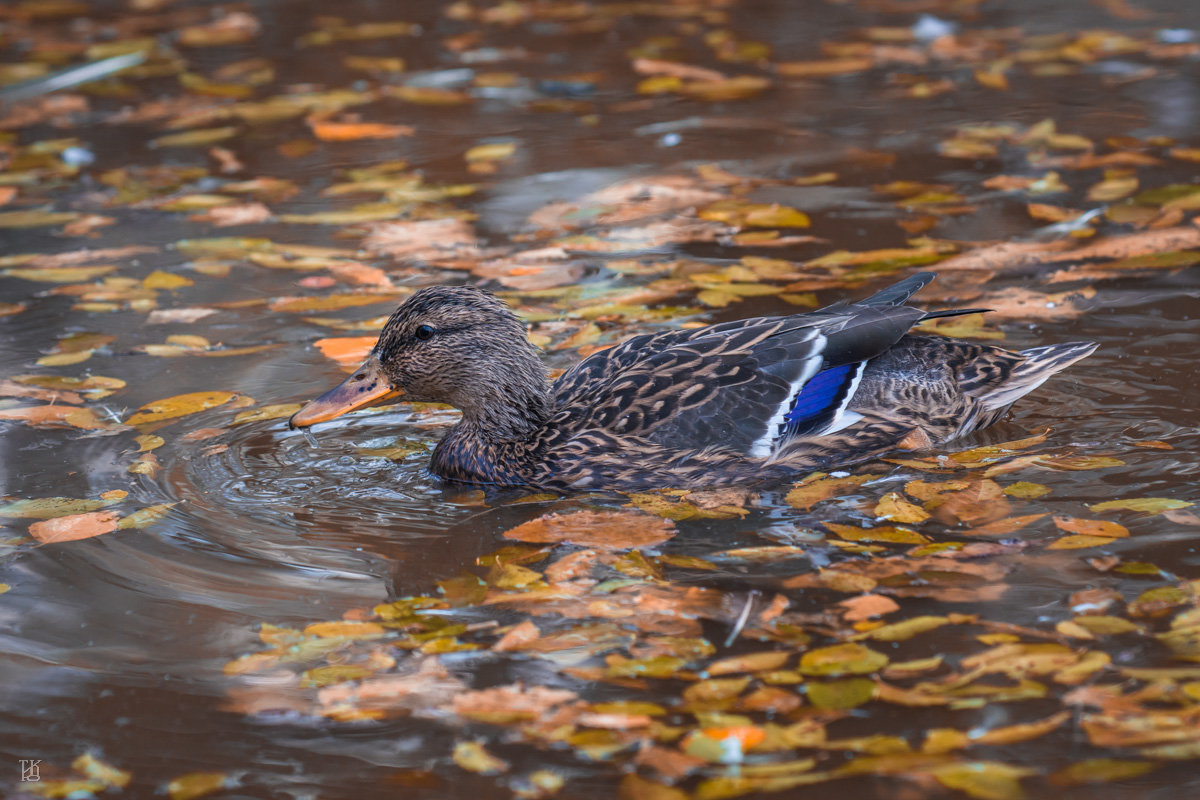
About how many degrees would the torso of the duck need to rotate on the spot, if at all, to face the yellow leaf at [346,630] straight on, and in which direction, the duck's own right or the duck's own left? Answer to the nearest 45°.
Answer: approximately 45° to the duck's own left

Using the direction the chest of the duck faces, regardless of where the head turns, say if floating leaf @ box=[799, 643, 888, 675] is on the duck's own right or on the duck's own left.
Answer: on the duck's own left

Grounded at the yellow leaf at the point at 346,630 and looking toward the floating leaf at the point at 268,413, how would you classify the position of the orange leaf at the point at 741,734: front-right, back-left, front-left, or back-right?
back-right

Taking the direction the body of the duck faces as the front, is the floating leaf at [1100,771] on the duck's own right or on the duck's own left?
on the duck's own left

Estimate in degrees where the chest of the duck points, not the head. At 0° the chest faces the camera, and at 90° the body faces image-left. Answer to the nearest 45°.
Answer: approximately 90°

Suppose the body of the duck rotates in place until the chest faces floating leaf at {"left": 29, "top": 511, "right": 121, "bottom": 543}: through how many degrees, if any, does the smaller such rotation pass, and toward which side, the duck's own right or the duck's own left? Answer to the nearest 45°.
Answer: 0° — it already faces it

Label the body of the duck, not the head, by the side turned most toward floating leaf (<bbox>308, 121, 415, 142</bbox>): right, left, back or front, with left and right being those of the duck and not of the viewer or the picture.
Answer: right

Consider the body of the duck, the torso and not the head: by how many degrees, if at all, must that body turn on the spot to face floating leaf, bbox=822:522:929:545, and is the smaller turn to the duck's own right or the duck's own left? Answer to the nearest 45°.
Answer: approximately 135° to the duck's own left

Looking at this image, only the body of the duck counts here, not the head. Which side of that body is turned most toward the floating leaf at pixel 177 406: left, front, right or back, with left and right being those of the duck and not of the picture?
front

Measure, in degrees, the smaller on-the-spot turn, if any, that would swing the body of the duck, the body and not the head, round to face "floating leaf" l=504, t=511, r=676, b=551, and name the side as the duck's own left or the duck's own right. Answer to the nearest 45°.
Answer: approximately 45° to the duck's own left

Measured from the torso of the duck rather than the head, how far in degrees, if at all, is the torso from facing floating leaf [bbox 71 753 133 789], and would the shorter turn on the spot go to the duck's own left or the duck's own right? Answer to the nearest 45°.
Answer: approximately 45° to the duck's own left

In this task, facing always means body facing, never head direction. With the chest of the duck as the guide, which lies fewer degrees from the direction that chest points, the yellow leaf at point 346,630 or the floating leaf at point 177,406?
the floating leaf

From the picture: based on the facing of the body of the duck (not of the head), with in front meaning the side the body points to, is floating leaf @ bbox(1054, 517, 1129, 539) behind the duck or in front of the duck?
behind

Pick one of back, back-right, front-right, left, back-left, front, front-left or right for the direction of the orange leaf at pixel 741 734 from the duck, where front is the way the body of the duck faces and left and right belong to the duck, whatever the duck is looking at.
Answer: left
